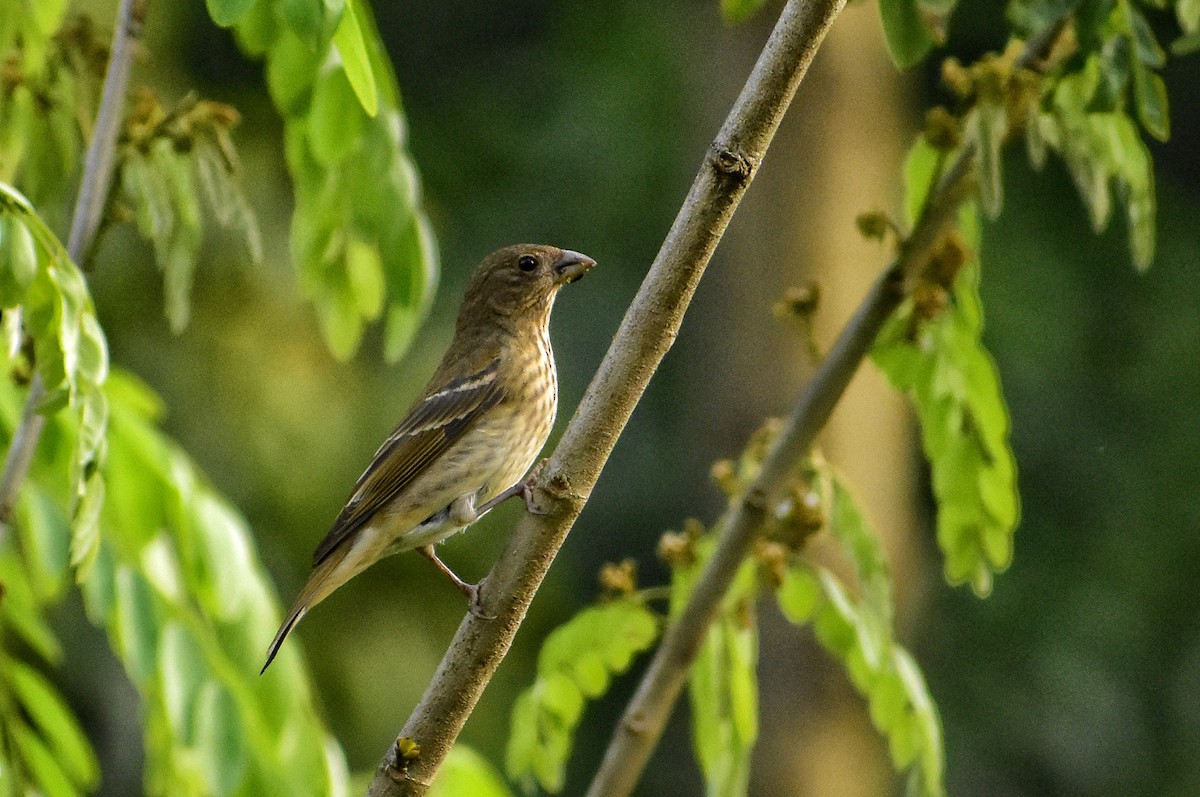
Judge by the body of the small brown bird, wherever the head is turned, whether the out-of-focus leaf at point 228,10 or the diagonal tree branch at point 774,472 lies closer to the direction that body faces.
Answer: the diagonal tree branch

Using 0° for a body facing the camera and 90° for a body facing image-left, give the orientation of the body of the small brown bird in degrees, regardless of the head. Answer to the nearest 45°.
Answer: approximately 270°

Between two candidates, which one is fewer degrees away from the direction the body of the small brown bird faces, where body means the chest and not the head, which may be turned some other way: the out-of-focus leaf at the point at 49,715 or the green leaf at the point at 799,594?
the green leaf

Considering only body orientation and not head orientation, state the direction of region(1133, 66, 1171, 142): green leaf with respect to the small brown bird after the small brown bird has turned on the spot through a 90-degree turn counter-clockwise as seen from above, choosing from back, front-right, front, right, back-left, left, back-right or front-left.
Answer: back-right

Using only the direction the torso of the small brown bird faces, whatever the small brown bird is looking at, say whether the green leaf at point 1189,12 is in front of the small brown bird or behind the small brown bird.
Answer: in front

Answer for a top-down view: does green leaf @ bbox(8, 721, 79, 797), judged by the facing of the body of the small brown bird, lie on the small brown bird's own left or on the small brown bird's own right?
on the small brown bird's own right
